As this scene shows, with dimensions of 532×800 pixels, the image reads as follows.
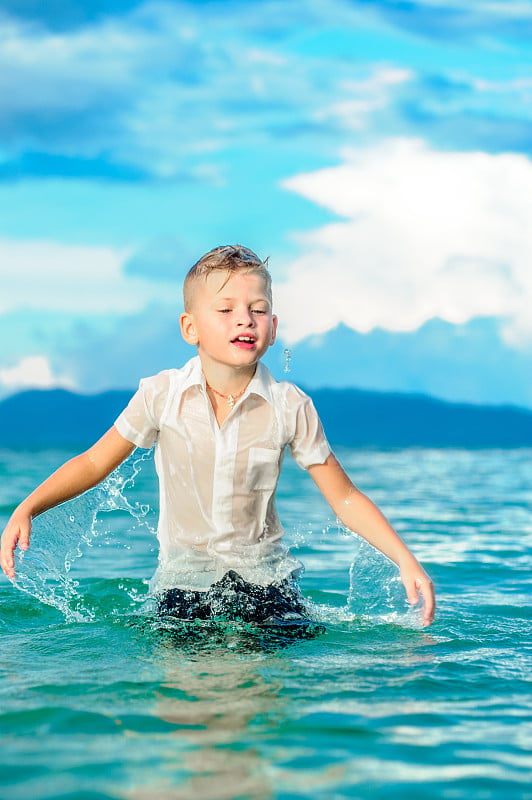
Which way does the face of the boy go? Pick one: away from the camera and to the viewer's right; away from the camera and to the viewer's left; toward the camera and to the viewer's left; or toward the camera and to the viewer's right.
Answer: toward the camera and to the viewer's right

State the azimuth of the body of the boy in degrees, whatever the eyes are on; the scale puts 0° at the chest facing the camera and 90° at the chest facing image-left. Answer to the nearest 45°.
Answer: approximately 0°

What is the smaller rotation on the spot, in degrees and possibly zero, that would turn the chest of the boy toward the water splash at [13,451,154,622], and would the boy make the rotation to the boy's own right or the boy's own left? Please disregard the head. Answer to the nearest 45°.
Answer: approximately 135° to the boy's own right

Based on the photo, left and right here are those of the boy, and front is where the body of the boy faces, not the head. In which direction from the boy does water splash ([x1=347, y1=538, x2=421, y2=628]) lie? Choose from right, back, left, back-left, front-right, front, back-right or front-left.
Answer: back-left
